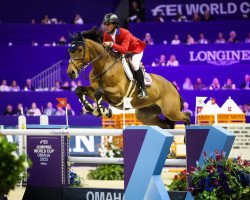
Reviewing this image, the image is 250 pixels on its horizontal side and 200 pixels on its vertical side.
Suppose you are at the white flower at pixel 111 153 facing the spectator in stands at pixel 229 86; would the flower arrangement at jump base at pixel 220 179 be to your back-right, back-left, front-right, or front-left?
back-right

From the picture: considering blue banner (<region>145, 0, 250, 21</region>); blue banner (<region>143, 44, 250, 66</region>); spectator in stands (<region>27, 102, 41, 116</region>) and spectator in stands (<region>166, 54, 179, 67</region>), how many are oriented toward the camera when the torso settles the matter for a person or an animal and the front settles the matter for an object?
4

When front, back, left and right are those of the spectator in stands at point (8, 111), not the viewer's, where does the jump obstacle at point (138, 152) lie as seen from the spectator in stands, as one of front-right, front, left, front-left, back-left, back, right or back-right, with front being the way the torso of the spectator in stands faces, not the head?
front

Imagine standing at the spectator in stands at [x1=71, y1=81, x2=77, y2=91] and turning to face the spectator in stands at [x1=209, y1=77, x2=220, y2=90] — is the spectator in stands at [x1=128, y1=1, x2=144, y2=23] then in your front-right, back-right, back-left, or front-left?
front-left

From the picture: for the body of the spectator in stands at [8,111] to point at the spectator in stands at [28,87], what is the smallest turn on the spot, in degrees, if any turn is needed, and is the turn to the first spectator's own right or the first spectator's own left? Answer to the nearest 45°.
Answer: approximately 135° to the first spectator's own left

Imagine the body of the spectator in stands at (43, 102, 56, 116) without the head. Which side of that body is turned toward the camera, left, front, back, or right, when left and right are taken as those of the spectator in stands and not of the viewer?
front

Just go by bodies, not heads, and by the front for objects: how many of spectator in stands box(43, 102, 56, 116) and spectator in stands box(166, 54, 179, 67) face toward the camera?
2

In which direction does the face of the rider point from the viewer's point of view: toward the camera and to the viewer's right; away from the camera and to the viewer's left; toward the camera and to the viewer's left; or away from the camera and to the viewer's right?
toward the camera and to the viewer's left

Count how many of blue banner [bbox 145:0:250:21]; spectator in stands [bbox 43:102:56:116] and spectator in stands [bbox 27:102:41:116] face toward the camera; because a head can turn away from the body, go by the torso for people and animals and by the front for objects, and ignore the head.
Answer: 3

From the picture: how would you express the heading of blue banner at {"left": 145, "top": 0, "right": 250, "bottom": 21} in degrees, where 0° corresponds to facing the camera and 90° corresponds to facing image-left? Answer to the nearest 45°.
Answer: approximately 0°

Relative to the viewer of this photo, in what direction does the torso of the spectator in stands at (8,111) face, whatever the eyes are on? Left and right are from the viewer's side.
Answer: facing the viewer

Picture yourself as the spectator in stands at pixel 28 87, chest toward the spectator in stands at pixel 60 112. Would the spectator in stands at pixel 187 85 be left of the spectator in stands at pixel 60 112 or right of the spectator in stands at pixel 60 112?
left

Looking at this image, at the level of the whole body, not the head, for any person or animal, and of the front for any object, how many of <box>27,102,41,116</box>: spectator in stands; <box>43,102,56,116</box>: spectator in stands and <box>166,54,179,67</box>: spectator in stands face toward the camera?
3
